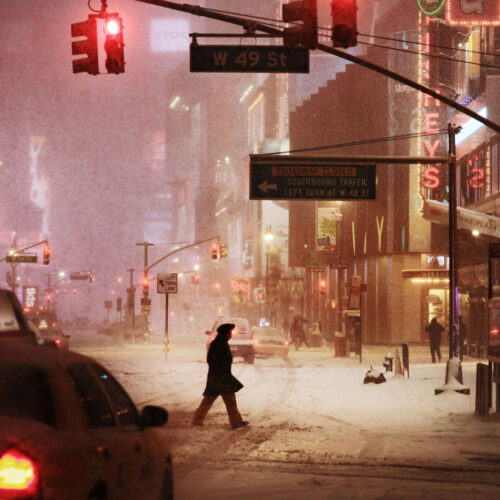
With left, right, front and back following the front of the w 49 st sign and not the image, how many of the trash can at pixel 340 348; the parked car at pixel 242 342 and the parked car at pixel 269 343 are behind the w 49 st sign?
3

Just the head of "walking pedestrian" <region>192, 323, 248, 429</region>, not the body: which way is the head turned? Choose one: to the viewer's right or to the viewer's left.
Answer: to the viewer's right

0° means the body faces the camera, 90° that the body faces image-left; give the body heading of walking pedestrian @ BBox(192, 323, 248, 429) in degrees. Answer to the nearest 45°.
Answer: approximately 270°

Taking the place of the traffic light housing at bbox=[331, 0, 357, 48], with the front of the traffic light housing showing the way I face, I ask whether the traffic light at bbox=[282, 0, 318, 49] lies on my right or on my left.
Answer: on my right

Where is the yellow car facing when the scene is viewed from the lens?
facing away from the viewer and to the right of the viewer

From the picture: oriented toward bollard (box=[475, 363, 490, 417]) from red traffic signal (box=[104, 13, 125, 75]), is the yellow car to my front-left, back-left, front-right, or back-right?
back-right

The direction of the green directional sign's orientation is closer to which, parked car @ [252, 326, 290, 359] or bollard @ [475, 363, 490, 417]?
the bollard

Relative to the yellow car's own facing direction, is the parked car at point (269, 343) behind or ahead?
ahead
